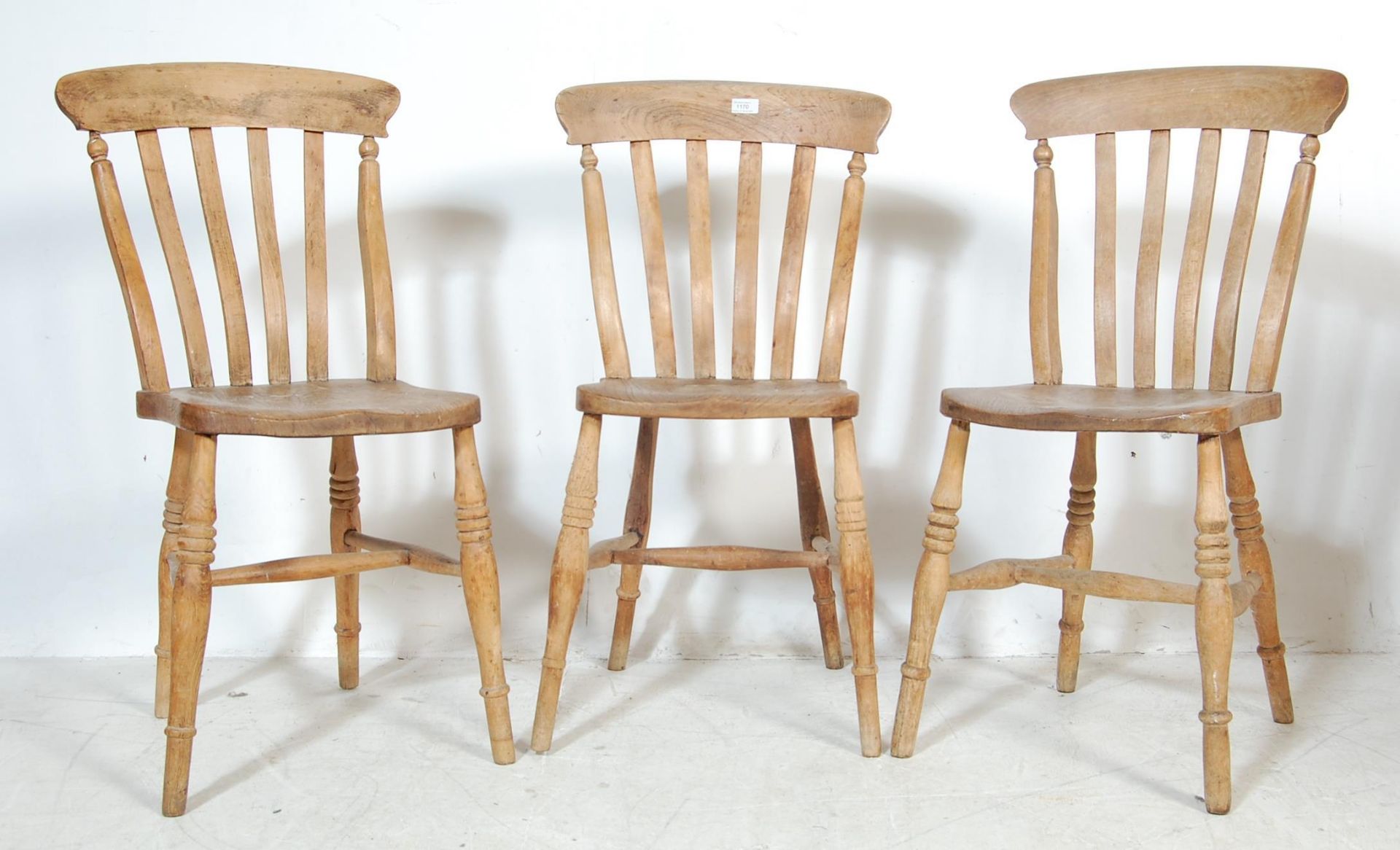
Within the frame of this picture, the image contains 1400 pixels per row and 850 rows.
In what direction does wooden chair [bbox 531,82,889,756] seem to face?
toward the camera

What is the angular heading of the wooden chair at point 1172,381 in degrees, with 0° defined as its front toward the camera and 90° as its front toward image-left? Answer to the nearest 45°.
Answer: approximately 45°

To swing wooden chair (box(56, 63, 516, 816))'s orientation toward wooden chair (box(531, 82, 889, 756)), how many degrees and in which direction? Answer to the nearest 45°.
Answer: approximately 45° to its left

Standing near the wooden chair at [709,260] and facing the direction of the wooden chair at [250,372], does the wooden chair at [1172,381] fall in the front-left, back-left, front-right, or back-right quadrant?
back-left

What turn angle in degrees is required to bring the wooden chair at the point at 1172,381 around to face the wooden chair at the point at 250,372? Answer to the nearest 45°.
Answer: approximately 45° to its right

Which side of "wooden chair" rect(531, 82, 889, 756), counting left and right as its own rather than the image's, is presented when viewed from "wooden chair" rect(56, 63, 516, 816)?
right

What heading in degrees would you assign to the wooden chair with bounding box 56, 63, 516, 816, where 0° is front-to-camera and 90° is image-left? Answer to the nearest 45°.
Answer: approximately 315°

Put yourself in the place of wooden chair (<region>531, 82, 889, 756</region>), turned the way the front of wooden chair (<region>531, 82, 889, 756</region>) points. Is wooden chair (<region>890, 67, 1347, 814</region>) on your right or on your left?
on your left

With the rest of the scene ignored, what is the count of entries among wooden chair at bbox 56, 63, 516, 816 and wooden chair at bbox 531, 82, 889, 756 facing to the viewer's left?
0
